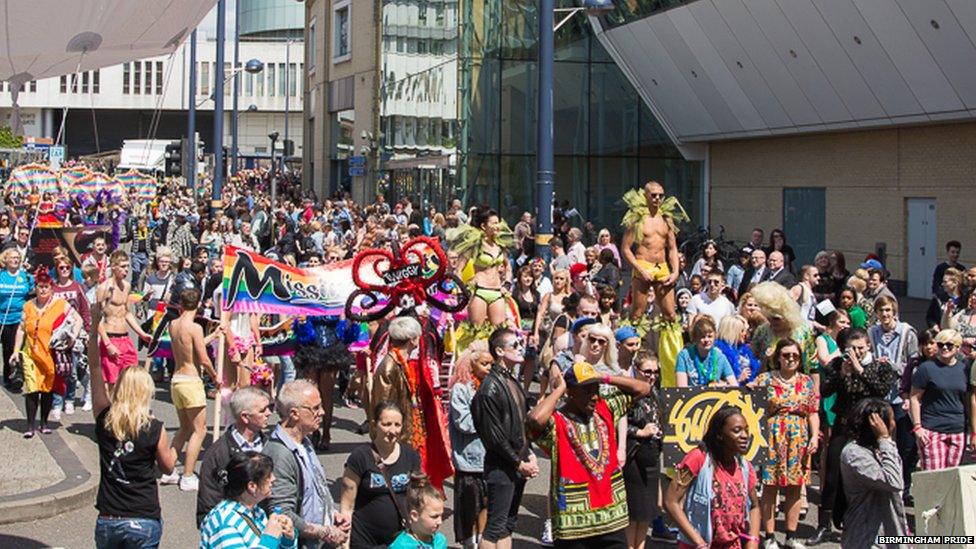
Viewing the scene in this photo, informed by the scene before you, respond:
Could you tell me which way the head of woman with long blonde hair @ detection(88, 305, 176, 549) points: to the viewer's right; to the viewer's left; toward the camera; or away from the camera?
away from the camera

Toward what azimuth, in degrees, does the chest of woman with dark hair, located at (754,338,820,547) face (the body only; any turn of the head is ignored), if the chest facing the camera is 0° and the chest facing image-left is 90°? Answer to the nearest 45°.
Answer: approximately 0°

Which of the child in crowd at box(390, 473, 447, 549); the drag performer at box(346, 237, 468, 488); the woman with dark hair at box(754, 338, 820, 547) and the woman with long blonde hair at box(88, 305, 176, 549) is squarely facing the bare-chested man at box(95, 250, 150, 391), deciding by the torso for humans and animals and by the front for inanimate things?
the woman with long blonde hair

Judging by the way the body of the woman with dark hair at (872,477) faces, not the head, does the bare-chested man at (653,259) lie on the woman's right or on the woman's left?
on the woman's left

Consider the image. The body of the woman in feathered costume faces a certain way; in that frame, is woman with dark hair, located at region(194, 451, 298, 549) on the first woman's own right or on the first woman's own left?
on the first woman's own right

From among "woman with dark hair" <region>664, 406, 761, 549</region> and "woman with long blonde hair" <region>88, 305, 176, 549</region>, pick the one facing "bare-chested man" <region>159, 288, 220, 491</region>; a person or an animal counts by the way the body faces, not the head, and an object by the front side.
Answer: the woman with long blonde hair

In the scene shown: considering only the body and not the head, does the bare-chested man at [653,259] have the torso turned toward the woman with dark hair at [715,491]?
yes
